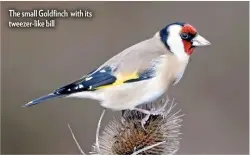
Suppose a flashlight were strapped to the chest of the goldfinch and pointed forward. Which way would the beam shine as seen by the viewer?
to the viewer's right
